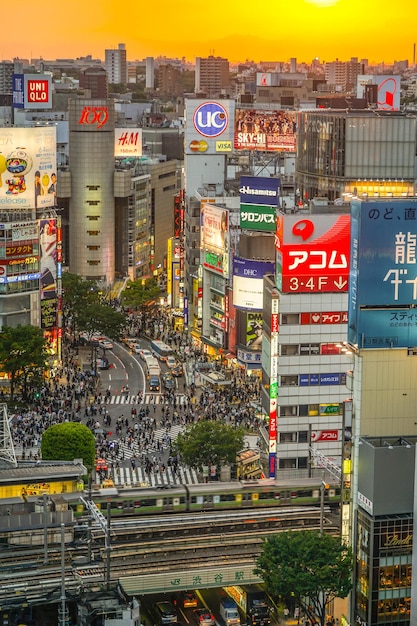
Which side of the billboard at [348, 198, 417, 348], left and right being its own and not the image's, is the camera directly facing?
front

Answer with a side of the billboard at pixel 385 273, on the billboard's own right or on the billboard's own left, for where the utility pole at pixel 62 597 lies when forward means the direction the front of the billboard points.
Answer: on the billboard's own right
